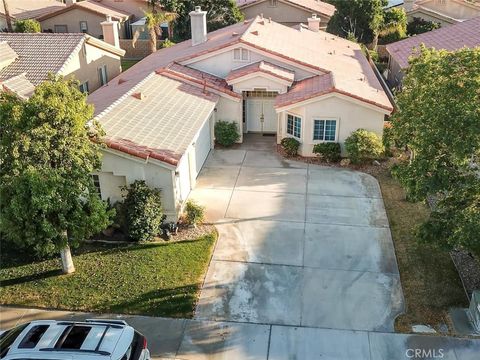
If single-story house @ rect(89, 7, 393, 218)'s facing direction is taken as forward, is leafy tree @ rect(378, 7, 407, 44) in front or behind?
behind

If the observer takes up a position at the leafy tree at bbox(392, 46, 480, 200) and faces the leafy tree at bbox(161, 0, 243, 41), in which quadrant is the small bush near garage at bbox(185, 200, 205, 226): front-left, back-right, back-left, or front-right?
front-left

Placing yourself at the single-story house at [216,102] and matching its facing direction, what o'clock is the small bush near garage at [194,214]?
The small bush near garage is roughly at 12 o'clock from the single-story house.

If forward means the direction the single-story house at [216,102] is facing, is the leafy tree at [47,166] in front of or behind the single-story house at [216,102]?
in front

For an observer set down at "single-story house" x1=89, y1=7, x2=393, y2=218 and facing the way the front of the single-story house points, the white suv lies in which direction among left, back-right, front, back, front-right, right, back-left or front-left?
front

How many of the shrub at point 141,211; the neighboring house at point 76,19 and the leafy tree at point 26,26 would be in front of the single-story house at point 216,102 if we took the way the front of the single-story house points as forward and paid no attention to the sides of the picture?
1

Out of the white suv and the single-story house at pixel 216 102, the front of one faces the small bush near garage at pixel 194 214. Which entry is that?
the single-story house

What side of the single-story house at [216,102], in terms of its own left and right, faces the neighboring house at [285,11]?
back

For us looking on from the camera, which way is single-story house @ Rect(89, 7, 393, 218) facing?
facing the viewer

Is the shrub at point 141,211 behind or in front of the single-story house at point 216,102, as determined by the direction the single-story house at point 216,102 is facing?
in front
